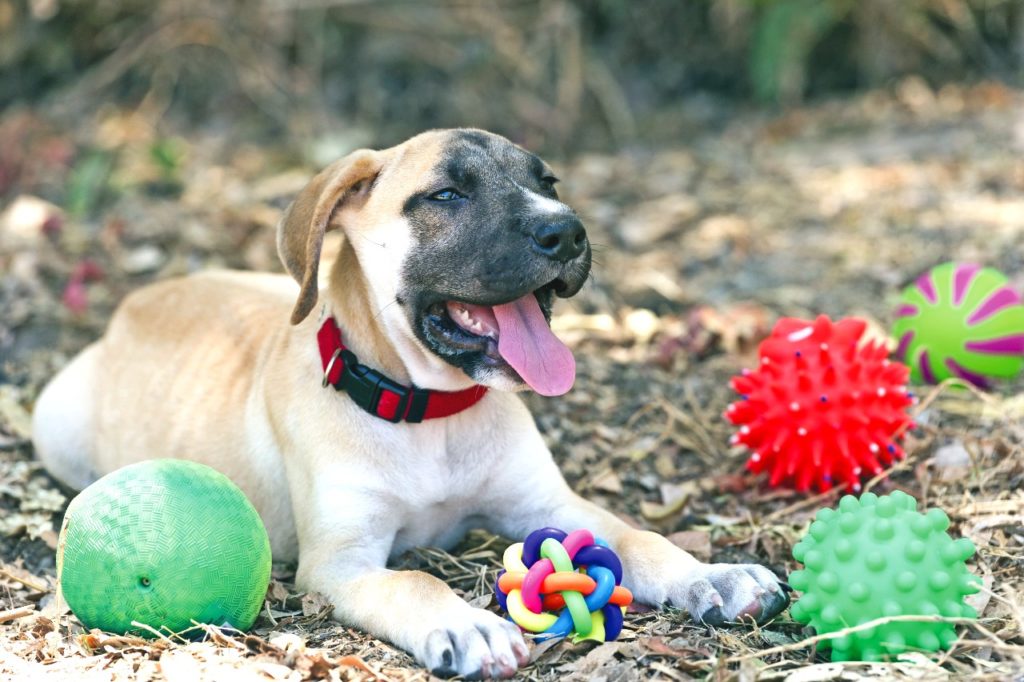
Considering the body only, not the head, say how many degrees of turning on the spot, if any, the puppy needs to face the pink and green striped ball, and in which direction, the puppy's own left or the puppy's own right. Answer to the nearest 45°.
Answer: approximately 90° to the puppy's own left

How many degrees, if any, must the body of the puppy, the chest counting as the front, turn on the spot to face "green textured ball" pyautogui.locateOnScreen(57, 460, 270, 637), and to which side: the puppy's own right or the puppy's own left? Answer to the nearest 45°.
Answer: approximately 90° to the puppy's own right

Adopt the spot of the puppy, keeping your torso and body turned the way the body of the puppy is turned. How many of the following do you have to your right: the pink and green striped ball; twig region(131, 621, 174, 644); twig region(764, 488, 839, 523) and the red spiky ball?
1

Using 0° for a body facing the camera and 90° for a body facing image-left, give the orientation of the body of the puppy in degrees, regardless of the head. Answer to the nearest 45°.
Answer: approximately 315°

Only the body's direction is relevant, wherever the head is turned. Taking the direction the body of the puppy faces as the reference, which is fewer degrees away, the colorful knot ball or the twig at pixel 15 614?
the colorful knot ball

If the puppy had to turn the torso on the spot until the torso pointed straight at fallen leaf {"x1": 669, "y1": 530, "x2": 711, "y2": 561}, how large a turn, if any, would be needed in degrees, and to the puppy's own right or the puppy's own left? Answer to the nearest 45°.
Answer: approximately 45° to the puppy's own left

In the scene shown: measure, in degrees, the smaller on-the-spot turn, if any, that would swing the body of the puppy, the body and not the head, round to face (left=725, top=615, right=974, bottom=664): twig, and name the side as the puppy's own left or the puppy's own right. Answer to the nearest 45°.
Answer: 0° — it already faces it

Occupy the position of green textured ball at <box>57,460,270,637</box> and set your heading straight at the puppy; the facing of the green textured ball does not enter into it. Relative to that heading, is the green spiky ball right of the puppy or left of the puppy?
right

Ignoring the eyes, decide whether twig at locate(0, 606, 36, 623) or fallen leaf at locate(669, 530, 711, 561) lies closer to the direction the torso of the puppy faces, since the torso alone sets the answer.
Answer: the fallen leaf

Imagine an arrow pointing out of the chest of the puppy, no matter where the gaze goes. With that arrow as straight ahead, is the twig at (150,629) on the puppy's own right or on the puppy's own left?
on the puppy's own right

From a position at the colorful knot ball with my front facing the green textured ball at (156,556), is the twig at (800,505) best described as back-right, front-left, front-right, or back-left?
back-right

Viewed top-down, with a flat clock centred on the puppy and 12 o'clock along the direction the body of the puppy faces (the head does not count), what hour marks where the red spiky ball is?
The red spiky ball is roughly at 10 o'clock from the puppy.
